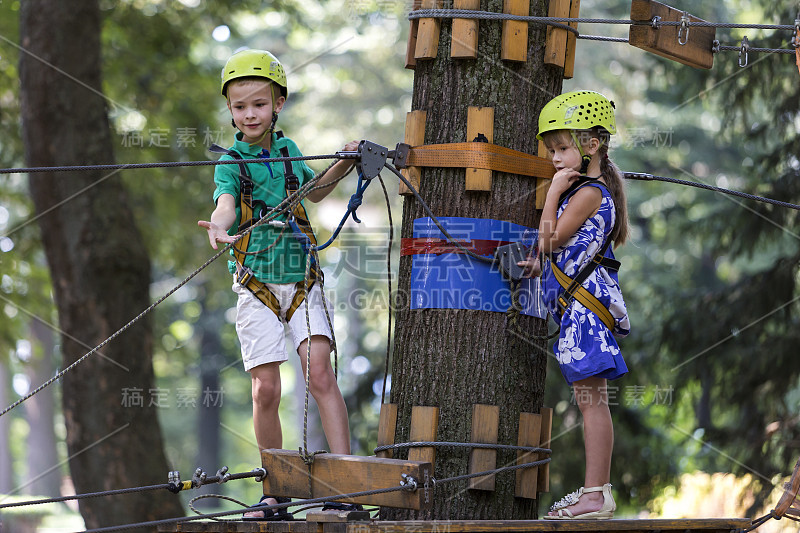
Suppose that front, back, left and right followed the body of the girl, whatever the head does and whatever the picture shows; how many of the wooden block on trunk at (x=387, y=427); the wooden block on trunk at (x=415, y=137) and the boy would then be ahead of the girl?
3

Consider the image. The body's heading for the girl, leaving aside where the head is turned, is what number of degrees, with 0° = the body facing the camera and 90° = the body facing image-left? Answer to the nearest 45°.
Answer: approximately 90°
